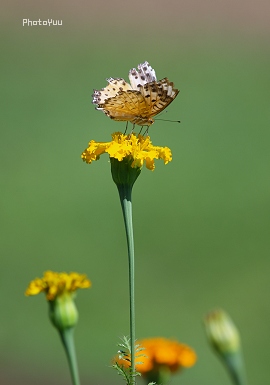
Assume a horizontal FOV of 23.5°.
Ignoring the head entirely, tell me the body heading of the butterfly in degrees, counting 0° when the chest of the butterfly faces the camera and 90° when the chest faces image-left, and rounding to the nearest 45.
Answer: approximately 270°
